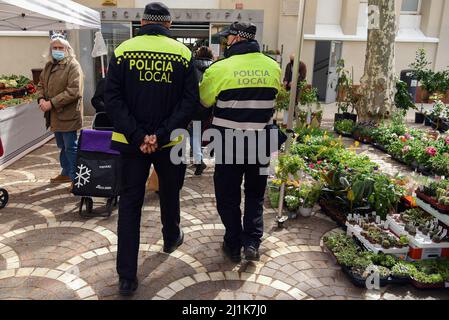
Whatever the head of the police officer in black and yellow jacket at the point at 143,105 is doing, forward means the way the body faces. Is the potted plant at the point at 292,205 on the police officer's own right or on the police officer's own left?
on the police officer's own right

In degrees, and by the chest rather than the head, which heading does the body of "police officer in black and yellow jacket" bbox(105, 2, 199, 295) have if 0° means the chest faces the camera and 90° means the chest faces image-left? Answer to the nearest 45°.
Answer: approximately 180°

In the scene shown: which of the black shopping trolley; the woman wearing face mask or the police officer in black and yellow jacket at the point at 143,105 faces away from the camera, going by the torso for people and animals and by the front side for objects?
the police officer in black and yellow jacket

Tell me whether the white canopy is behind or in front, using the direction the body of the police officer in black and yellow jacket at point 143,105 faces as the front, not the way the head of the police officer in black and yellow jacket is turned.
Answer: in front

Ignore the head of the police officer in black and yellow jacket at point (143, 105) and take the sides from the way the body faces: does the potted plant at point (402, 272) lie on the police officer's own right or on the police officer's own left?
on the police officer's own right

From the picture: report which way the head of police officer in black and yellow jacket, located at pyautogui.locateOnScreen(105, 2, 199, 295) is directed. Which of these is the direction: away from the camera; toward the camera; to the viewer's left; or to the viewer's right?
away from the camera

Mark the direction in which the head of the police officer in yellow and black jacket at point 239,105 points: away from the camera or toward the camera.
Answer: away from the camera

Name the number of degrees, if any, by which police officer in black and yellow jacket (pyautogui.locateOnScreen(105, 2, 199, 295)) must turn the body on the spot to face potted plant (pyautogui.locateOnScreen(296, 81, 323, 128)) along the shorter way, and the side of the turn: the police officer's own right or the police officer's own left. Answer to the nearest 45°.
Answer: approximately 45° to the police officer's own right
